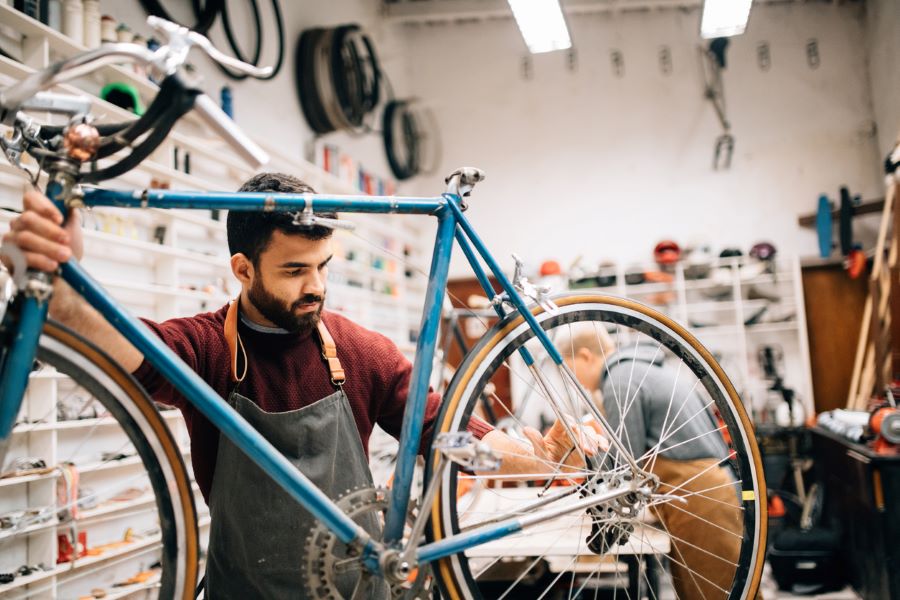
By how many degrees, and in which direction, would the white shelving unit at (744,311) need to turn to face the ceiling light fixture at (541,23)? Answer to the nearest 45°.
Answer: approximately 45° to its right

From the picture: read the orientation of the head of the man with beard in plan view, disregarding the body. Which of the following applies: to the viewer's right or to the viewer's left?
to the viewer's right

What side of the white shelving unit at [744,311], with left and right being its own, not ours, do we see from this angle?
front

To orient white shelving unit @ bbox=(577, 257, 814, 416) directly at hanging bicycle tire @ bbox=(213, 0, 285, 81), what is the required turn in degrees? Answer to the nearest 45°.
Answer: approximately 45° to its right

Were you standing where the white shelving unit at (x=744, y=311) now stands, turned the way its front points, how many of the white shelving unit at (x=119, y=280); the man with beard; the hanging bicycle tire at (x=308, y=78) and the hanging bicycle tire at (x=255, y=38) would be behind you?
0

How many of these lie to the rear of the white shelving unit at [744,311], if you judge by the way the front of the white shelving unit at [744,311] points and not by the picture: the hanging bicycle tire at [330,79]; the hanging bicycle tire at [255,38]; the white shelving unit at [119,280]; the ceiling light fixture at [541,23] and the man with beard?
0

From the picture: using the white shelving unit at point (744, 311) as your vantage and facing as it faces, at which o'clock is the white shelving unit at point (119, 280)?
the white shelving unit at point (119, 280) is roughly at 1 o'clock from the white shelving unit at point (744, 311).

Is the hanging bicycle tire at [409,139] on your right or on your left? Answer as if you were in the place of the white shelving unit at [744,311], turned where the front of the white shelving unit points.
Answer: on your right

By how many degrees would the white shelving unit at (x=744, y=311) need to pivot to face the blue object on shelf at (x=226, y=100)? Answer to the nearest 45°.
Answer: approximately 45° to its right

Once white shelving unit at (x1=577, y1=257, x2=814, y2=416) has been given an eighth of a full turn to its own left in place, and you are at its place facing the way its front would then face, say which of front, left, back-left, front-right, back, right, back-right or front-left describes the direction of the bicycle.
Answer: front-right

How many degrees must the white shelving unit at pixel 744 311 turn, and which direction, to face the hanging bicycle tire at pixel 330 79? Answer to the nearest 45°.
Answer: approximately 45° to its right

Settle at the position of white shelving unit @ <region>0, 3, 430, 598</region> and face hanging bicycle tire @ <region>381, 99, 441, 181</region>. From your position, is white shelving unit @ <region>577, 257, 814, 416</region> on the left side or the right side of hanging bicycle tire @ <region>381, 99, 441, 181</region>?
right

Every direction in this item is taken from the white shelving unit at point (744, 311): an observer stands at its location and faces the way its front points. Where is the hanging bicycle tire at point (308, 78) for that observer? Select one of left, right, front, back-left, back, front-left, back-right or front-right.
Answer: front-right

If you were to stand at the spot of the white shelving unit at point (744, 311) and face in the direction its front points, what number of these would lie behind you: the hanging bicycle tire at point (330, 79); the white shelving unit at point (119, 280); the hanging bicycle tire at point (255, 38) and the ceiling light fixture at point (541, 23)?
0

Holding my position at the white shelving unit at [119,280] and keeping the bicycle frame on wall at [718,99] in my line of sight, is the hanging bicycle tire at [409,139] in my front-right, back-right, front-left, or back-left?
front-left
